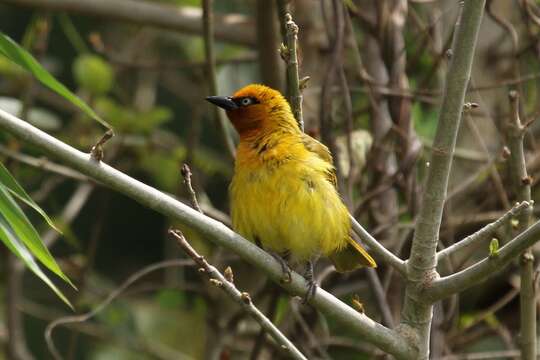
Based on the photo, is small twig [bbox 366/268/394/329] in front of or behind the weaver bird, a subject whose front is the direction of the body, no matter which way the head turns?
behind

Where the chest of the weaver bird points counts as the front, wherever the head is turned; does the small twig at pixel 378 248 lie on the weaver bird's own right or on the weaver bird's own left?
on the weaver bird's own left

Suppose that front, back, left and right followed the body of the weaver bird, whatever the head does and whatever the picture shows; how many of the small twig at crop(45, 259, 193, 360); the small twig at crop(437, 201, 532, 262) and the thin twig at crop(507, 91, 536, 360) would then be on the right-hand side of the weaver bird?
1

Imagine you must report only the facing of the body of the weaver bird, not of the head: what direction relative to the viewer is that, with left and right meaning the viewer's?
facing the viewer and to the left of the viewer

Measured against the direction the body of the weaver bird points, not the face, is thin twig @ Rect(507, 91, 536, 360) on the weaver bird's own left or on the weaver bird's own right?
on the weaver bird's own left

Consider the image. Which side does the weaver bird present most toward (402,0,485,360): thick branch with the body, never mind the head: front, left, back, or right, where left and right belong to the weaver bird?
left

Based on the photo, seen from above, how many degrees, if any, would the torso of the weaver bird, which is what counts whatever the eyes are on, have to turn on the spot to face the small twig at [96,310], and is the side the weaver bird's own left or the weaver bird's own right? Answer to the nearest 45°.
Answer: approximately 90° to the weaver bird's own right

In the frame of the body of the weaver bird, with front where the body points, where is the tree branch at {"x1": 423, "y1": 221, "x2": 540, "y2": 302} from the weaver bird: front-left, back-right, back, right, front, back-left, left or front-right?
left
